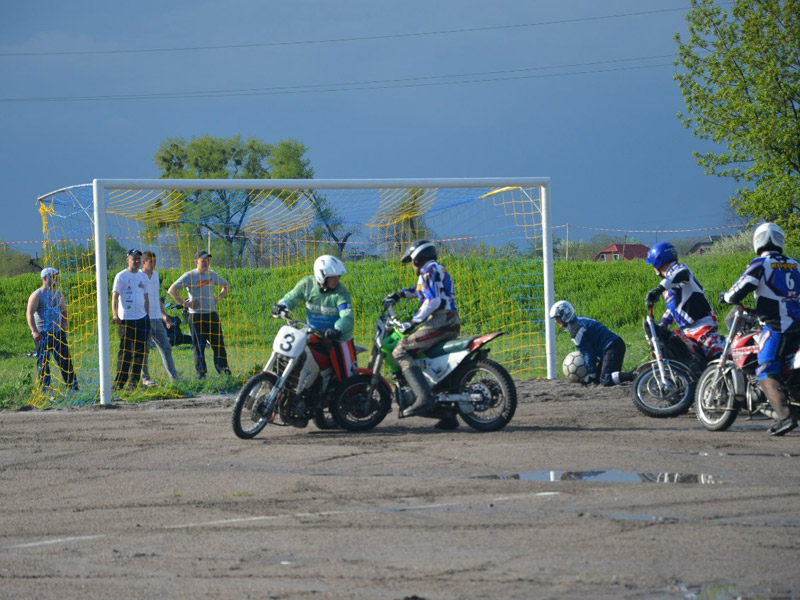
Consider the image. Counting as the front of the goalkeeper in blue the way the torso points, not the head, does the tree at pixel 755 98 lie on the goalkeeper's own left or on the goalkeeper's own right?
on the goalkeeper's own right

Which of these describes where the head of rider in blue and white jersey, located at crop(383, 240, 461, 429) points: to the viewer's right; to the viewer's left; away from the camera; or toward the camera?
to the viewer's left

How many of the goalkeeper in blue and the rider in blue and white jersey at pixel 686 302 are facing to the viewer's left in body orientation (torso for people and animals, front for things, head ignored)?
2

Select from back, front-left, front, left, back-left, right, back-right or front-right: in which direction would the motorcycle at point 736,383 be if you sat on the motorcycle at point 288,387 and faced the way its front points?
back-left

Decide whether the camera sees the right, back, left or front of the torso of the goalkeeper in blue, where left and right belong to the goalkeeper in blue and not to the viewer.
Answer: left

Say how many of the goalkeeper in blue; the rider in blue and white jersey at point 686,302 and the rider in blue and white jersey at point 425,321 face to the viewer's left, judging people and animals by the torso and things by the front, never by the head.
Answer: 3

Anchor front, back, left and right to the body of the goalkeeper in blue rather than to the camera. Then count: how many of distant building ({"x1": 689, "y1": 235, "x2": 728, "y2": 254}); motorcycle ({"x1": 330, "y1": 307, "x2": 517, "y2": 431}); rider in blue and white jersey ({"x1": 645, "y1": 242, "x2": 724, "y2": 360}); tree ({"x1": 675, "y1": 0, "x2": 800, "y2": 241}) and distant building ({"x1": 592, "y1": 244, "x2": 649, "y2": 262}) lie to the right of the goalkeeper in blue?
3

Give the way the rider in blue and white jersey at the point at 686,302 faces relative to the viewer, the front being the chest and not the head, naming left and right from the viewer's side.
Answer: facing to the left of the viewer

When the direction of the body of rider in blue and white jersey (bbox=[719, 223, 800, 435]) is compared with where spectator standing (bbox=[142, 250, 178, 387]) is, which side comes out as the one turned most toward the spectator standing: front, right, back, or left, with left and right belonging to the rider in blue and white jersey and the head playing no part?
front

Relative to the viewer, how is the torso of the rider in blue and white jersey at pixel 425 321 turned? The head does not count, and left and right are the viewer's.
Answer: facing to the left of the viewer

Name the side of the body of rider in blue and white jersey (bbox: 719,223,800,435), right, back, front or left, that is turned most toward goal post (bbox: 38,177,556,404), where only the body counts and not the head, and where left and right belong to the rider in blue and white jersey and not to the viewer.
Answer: front

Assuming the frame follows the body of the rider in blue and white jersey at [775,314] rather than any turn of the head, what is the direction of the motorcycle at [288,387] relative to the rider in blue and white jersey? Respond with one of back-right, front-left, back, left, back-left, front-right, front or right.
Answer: front-left

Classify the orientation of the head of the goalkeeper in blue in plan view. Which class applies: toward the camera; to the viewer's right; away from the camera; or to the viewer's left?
to the viewer's left
